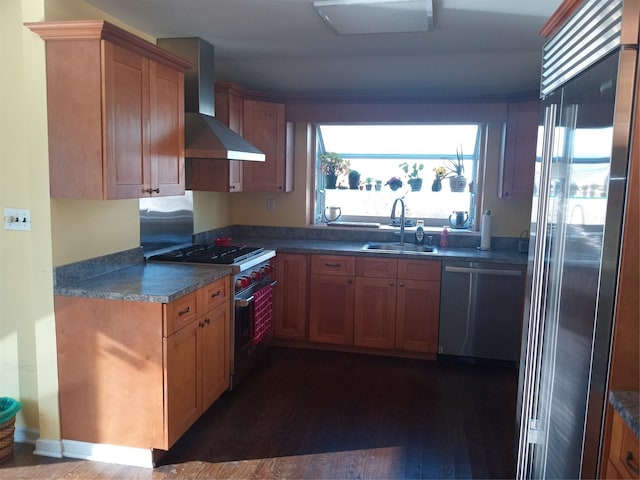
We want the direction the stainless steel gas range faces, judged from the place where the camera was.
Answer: facing to the right of the viewer

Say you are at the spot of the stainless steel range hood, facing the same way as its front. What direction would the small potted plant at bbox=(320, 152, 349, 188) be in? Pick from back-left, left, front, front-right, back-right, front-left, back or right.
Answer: left

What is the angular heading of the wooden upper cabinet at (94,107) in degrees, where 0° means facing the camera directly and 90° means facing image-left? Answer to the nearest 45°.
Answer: approximately 315°

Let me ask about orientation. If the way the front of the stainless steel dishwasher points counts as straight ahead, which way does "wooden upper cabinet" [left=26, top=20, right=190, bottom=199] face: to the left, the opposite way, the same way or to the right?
to the left

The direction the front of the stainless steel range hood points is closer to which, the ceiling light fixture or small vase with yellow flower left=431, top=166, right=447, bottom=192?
the ceiling light fixture

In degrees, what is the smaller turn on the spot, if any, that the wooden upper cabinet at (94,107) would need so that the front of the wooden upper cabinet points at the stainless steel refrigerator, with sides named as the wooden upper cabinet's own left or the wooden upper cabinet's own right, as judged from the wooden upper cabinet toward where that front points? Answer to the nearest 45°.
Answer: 0° — it already faces it

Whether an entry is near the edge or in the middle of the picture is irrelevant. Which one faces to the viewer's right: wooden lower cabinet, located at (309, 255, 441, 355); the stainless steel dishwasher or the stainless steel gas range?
the stainless steel gas range

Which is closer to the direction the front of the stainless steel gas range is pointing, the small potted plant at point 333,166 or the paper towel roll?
the paper towel roll

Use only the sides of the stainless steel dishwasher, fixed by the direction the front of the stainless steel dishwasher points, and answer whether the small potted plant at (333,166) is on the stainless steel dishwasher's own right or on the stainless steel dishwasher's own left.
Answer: on the stainless steel dishwasher's own right

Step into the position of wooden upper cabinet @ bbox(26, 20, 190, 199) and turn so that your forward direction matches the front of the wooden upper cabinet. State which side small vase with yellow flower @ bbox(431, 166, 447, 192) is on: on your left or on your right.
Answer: on your left

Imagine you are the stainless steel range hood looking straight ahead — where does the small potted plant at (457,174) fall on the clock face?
The small potted plant is roughly at 10 o'clock from the stainless steel range hood.

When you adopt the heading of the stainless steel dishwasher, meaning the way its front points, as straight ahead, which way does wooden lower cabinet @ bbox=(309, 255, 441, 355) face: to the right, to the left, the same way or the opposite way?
the same way

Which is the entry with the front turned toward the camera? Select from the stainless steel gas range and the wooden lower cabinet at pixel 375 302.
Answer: the wooden lower cabinet

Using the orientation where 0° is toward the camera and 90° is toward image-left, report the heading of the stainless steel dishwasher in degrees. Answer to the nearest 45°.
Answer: approximately 0°

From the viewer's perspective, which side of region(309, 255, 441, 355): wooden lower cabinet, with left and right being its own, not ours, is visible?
front
